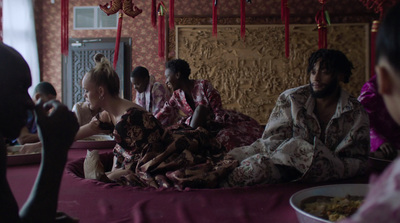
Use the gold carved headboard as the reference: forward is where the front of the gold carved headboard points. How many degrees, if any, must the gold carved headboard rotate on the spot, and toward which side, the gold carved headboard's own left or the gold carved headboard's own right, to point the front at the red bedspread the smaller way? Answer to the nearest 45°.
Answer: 0° — it already faces it

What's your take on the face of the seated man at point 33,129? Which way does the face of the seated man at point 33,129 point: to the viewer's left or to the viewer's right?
to the viewer's right

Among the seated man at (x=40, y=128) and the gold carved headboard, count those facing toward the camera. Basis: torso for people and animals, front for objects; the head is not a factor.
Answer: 1

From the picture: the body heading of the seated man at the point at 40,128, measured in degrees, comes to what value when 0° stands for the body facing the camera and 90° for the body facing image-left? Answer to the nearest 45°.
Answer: approximately 270°
